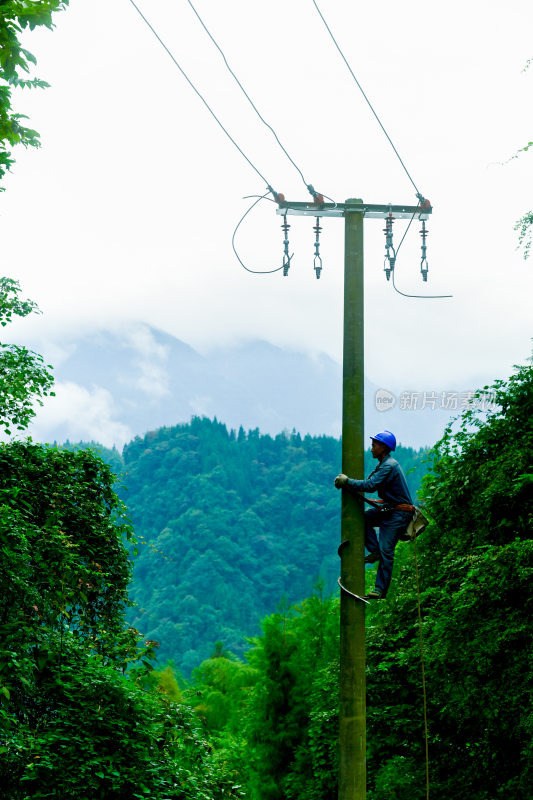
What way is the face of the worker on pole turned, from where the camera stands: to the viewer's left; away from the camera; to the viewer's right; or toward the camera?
to the viewer's left

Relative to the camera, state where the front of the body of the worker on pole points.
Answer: to the viewer's left
